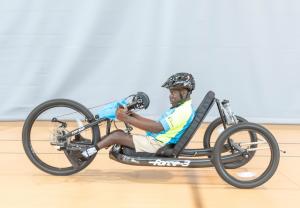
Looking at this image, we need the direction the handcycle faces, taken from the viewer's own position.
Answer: facing to the left of the viewer
